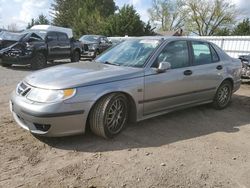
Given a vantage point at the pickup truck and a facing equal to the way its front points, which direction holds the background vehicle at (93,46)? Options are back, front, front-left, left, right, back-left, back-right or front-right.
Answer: back

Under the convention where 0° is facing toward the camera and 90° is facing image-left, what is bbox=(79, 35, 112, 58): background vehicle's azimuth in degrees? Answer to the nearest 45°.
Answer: approximately 45°

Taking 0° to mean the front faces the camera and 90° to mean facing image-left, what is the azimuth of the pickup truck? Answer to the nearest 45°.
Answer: approximately 45°

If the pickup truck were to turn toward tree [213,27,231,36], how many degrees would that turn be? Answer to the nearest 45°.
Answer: approximately 180°

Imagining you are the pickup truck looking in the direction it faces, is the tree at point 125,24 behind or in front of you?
behind

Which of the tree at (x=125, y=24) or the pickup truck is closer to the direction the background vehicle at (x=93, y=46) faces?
the pickup truck

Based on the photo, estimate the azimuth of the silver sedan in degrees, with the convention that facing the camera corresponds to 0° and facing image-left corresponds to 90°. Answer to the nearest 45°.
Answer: approximately 45°

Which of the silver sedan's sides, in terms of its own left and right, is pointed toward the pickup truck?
right
